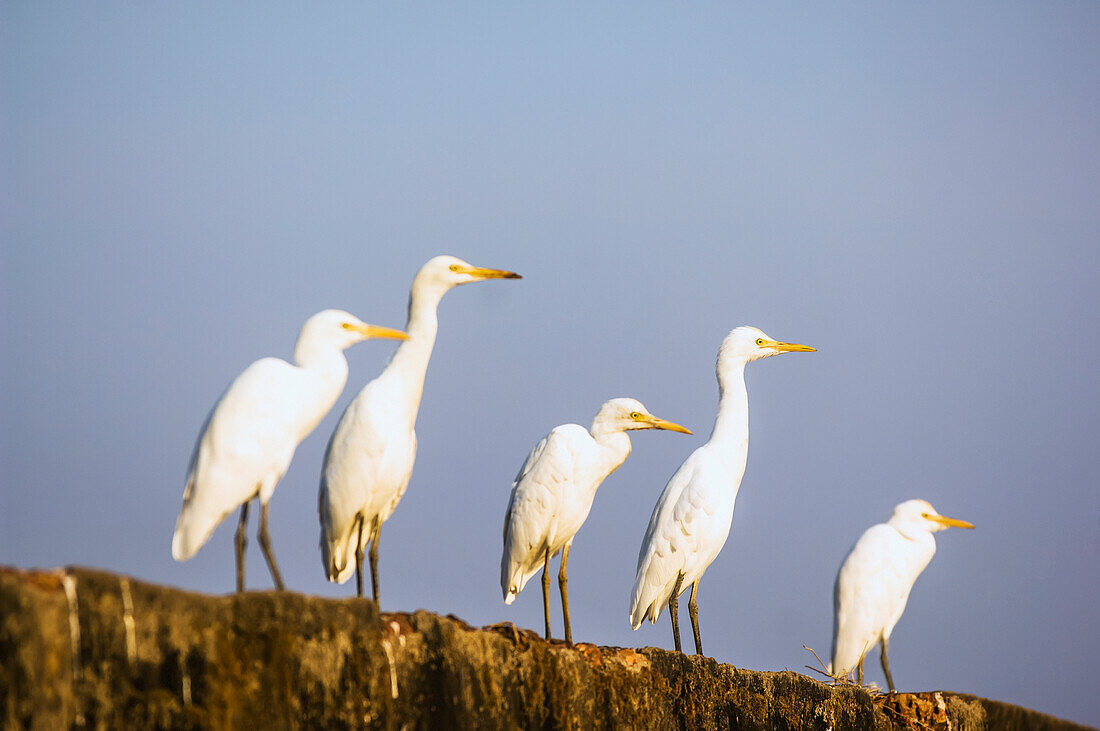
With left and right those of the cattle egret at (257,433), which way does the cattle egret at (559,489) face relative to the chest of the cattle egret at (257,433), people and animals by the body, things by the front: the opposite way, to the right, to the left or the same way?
the same way

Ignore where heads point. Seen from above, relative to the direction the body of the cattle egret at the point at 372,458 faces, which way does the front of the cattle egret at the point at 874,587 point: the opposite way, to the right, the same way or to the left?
the same way

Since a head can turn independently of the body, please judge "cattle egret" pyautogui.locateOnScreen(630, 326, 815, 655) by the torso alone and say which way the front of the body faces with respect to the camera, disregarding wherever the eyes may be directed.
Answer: to the viewer's right

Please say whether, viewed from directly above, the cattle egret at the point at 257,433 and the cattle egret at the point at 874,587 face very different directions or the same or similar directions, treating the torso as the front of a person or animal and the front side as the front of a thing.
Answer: same or similar directions

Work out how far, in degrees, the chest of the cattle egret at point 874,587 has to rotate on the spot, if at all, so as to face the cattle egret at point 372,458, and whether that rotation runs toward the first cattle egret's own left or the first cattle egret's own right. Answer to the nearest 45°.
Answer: approximately 135° to the first cattle egret's own right

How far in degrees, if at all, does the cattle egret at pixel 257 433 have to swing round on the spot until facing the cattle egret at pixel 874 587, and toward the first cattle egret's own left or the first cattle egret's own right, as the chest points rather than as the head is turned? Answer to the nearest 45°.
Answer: approximately 45° to the first cattle egret's own left

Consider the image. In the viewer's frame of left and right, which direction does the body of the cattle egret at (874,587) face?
facing to the right of the viewer

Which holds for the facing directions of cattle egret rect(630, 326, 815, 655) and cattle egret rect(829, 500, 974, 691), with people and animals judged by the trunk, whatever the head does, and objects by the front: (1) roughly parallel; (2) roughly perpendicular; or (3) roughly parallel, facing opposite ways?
roughly parallel

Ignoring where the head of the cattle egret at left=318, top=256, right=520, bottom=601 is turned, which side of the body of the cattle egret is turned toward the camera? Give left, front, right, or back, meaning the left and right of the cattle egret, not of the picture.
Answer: right

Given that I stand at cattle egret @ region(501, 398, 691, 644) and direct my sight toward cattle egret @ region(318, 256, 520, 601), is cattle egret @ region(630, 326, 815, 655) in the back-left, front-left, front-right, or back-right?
back-left

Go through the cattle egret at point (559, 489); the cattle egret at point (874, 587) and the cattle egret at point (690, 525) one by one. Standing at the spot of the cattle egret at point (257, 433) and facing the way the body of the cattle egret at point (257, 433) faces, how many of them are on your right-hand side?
0

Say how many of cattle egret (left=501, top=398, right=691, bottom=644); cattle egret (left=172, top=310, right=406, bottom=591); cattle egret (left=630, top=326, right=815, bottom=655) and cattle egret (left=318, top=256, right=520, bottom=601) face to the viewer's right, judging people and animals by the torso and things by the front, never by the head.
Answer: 4

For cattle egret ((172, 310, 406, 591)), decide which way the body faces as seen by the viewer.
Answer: to the viewer's right

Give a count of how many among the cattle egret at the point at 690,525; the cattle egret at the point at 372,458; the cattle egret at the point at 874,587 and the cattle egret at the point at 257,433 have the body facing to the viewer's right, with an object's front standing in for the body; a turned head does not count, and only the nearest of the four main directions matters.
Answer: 4

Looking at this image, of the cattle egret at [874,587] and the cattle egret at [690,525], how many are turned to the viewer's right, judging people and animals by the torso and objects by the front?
2

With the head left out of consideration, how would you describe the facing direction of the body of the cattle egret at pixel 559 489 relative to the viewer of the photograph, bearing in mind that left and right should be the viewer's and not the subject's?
facing to the right of the viewer
